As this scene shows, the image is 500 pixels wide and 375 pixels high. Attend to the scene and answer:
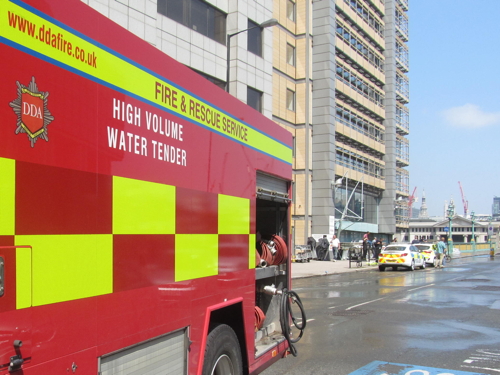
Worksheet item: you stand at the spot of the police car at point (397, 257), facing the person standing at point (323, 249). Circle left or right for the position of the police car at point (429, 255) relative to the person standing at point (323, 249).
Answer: right

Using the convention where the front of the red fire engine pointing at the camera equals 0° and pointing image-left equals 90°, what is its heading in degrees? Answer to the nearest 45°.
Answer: approximately 45°

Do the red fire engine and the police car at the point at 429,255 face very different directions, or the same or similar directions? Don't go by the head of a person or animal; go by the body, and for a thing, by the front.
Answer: very different directions

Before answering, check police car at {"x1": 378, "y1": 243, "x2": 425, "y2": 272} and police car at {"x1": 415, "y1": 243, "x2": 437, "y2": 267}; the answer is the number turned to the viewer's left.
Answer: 0
